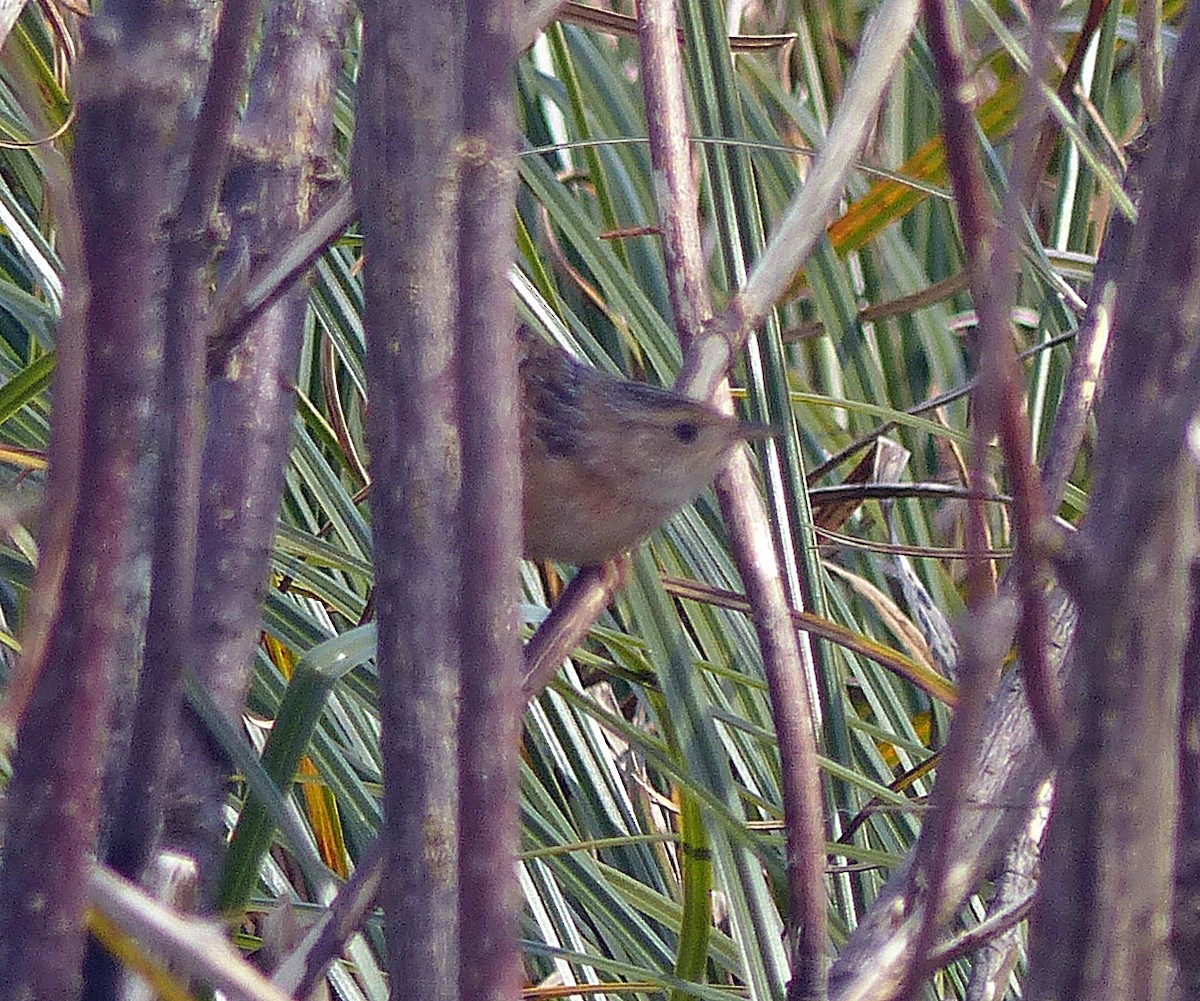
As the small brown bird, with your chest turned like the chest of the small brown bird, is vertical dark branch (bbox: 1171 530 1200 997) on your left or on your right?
on your right

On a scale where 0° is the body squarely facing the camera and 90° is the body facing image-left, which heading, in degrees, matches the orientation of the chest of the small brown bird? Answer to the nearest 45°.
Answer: approximately 270°
